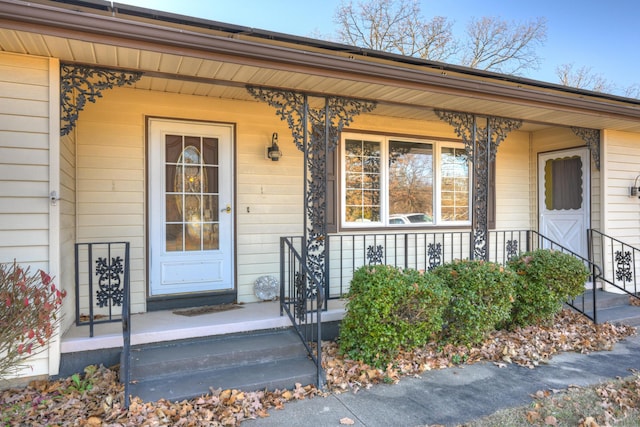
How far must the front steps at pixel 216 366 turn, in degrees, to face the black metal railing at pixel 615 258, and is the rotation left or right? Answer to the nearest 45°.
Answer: approximately 90° to its left

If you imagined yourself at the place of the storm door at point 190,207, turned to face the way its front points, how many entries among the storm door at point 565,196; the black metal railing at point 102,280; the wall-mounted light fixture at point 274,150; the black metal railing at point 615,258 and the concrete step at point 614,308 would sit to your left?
4

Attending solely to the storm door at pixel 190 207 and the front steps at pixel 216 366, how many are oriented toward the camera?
2

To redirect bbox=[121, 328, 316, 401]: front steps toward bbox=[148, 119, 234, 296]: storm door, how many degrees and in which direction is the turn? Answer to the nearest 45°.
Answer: approximately 180°

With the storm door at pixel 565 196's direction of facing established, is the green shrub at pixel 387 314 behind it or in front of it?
in front

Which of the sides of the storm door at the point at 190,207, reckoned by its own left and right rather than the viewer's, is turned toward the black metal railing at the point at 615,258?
left

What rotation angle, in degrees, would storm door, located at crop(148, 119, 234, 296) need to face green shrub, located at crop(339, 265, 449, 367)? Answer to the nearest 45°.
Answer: approximately 45° to its left

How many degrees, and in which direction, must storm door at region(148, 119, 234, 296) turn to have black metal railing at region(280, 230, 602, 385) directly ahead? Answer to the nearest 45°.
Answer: approximately 90° to its left

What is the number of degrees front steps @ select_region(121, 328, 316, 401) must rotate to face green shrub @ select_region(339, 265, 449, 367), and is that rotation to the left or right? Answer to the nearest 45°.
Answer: approximately 90° to its left

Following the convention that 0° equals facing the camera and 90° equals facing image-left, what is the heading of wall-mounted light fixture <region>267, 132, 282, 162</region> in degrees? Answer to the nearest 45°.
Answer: approximately 0°

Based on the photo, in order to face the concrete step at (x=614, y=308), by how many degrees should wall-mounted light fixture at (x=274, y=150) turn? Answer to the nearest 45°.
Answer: approximately 90° to its left
